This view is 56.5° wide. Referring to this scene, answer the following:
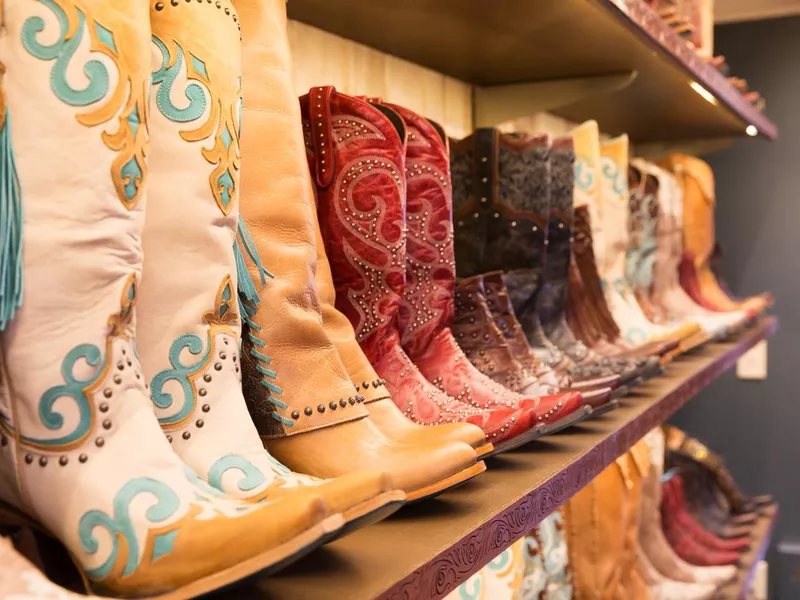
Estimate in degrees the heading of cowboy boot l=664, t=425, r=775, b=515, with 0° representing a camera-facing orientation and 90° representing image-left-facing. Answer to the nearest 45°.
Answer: approximately 270°

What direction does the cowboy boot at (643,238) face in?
to the viewer's right

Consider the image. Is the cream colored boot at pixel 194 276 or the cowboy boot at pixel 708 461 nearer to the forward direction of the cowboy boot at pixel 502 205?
the cowboy boot

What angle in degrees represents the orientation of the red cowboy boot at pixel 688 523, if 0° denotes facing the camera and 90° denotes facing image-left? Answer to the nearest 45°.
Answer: approximately 270°

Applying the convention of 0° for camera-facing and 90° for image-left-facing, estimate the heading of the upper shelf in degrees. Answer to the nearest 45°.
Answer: approximately 315°

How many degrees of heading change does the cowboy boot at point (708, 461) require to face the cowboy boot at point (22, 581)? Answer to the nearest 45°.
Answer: approximately 90° to its right

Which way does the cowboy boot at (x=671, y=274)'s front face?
to the viewer's right

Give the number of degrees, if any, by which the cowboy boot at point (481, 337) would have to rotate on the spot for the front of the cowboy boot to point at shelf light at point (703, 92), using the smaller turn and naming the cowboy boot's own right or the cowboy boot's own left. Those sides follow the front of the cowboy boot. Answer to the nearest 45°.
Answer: approximately 45° to the cowboy boot's own left

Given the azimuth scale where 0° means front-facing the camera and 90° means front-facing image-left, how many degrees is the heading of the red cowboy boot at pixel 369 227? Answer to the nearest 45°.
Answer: approximately 315°

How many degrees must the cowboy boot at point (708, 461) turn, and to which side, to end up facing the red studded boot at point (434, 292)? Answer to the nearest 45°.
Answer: approximately 90° to its right

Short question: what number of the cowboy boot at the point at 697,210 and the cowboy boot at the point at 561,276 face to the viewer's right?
2
